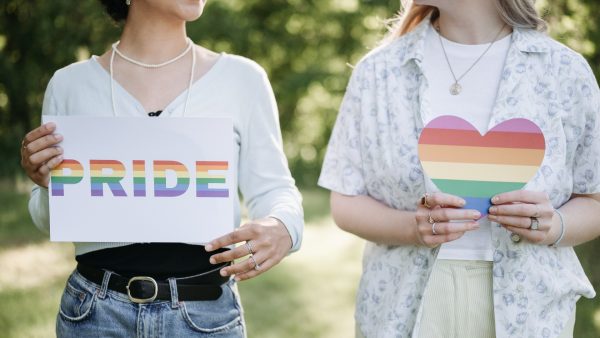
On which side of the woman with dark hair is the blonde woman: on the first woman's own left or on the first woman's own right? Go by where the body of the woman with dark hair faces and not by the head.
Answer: on the first woman's own left

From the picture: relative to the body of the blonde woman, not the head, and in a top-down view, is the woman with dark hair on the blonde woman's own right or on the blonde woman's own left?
on the blonde woman's own right

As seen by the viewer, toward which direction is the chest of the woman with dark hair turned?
toward the camera

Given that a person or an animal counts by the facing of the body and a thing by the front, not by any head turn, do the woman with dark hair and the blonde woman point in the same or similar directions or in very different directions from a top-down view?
same or similar directions

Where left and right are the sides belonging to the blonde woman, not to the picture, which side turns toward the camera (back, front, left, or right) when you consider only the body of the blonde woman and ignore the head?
front

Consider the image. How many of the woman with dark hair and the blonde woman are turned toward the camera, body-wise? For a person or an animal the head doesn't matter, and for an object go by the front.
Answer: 2
